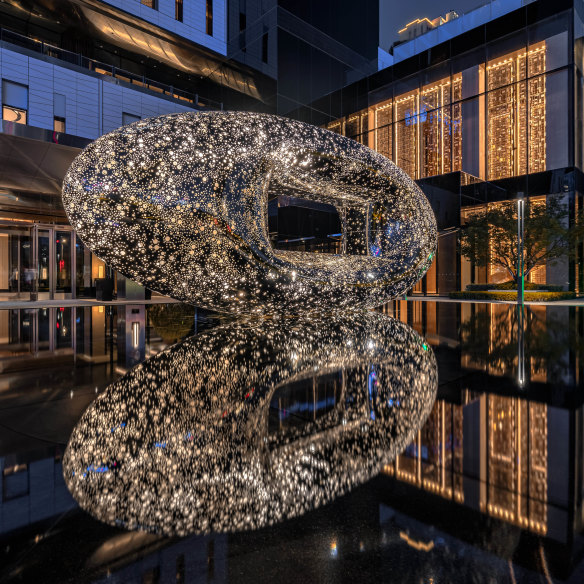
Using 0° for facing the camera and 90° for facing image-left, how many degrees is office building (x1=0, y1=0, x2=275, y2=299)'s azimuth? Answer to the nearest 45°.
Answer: approximately 315°

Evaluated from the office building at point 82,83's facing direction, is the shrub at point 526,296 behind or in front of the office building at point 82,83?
in front

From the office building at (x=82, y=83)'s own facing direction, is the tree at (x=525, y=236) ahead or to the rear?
ahead
